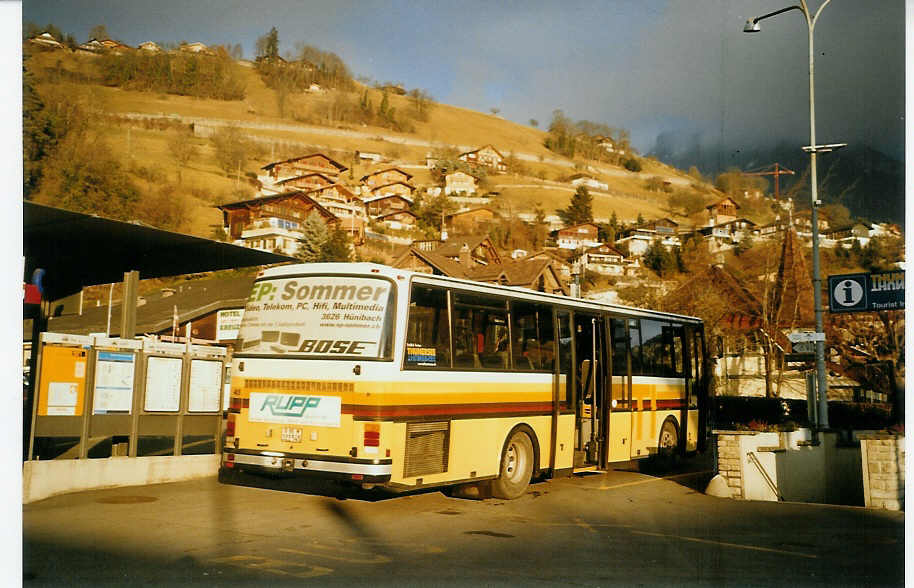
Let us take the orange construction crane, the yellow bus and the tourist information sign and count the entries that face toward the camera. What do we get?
1

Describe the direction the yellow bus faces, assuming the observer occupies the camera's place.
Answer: facing away from the viewer and to the right of the viewer

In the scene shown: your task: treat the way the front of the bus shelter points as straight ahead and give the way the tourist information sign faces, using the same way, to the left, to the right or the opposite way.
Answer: to the right

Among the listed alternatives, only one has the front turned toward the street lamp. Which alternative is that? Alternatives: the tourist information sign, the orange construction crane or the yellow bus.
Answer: the yellow bus

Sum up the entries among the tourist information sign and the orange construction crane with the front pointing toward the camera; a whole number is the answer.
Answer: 1

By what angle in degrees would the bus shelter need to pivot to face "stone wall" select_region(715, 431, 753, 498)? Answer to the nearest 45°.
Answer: approximately 45° to its left

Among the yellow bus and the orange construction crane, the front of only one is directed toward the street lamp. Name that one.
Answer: the yellow bus

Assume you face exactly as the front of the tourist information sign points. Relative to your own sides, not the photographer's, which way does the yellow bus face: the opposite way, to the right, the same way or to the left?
the opposite way

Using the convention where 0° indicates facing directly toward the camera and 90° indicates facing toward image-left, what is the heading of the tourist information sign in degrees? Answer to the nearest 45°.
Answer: approximately 0°

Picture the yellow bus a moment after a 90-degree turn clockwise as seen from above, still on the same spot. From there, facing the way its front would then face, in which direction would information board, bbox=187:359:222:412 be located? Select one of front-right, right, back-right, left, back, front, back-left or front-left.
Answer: back

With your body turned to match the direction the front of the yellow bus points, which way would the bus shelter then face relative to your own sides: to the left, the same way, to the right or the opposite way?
to the right
